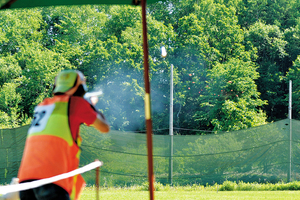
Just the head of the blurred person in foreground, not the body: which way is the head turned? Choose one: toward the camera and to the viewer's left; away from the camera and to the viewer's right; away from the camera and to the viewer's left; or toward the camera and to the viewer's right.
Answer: away from the camera and to the viewer's right

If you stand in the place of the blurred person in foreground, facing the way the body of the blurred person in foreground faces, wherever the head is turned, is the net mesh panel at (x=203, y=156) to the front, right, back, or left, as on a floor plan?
front

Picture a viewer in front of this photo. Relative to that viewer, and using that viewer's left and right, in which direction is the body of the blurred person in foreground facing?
facing away from the viewer and to the right of the viewer
